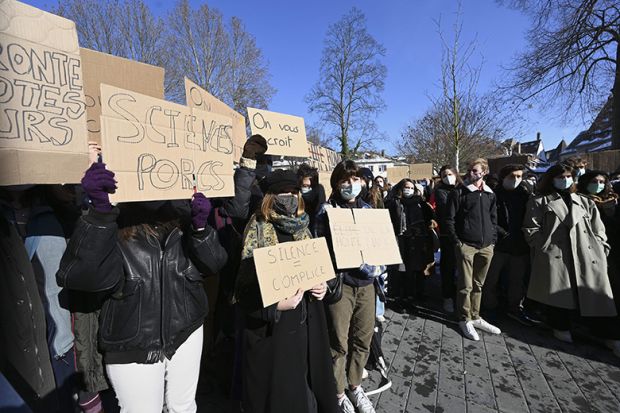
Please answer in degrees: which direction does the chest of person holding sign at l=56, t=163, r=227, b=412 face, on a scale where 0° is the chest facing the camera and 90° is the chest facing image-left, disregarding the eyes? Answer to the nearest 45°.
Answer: approximately 315°

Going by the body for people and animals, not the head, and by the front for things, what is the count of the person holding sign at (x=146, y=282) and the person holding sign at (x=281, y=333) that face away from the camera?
0

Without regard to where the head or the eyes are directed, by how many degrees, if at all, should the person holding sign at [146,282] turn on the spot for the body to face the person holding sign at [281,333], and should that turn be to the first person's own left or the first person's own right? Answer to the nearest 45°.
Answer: approximately 45° to the first person's own left

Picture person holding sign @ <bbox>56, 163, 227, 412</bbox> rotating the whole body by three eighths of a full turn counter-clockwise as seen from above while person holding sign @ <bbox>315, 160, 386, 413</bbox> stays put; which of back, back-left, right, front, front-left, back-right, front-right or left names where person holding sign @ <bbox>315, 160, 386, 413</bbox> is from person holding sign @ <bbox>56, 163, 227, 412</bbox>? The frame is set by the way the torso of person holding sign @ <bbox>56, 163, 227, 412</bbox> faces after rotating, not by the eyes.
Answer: right

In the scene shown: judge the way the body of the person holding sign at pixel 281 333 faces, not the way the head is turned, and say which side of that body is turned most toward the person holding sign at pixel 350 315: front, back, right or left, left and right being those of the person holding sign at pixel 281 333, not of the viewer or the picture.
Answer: left

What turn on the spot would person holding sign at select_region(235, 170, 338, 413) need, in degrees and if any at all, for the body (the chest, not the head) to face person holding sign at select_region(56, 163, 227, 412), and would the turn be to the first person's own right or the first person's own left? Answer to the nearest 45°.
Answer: approximately 135° to the first person's own right

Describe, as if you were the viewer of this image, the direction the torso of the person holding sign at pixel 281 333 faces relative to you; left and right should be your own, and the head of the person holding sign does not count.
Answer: facing the viewer and to the right of the viewer
